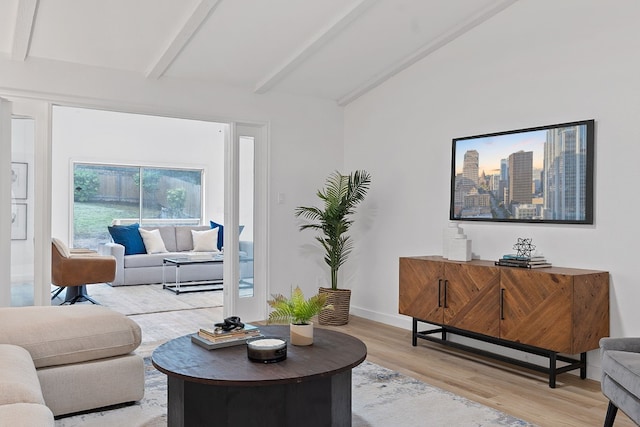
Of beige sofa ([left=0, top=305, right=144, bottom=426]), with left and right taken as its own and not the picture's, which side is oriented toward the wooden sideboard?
front

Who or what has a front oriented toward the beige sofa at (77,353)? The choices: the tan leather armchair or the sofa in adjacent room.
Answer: the sofa in adjacent room

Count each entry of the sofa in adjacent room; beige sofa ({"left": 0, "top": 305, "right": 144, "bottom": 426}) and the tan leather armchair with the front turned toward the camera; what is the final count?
1

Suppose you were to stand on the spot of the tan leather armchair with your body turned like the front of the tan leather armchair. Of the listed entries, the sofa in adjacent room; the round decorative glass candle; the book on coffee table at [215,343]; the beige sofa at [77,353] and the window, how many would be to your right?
3

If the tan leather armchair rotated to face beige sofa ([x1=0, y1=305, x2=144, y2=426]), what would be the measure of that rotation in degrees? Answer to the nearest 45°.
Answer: approximately 90° to its right

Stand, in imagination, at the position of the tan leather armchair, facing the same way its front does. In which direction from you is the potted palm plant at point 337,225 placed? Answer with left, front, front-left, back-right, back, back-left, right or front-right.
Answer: front-right

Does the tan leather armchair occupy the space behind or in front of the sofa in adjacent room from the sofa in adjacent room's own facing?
in front

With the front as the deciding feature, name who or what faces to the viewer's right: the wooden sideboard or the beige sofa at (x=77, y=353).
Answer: the beige sofa

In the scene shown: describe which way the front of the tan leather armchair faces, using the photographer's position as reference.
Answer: facing to the right of the viewer

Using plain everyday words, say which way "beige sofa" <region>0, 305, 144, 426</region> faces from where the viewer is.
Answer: facing to the right of the viewer

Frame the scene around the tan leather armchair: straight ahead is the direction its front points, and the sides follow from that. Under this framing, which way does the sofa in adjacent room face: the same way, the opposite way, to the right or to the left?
to the right
